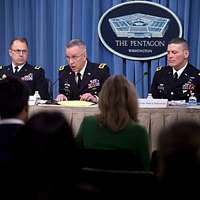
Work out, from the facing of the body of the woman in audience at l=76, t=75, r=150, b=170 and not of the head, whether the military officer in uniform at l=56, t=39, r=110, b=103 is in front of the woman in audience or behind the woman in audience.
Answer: in front

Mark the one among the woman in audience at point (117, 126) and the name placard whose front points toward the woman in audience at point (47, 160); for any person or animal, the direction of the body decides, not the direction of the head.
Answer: the name placard

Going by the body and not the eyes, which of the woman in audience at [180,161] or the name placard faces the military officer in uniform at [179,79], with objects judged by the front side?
the woman in audience

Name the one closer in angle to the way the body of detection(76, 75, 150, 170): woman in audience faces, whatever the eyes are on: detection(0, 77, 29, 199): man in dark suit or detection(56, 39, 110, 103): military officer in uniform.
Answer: the military officer in uniform

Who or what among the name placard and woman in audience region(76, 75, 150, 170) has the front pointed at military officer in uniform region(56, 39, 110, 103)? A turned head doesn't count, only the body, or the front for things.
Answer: the woman in audience

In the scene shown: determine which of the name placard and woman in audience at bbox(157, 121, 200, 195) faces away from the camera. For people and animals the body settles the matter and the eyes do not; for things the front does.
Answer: the woman in audience

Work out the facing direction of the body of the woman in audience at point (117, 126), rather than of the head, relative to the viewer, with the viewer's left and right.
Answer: facing away from the viewer

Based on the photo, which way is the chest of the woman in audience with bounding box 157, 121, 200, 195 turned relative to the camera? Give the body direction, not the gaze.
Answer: away from the camera

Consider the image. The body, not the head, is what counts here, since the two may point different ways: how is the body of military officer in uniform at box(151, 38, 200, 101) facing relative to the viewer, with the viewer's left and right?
facing the viewer and to the left of the viewer

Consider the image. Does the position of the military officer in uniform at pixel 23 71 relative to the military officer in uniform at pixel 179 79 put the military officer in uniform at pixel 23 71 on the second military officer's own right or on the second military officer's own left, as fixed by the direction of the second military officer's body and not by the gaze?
on the second military officer's own right

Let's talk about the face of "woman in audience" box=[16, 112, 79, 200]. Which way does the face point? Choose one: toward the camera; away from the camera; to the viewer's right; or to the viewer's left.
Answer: away from the camera

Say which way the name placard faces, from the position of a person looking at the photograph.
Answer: facing the viewer

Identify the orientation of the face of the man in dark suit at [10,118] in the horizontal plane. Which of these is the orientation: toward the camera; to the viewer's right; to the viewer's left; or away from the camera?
away from the camera

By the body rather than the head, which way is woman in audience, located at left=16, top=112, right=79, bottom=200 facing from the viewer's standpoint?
away from the camera
